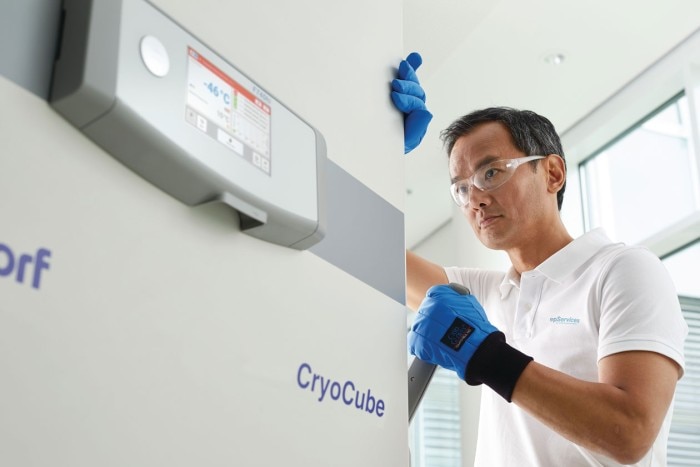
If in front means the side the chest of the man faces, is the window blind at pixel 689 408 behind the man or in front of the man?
behind

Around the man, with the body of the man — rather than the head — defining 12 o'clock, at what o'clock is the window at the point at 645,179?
The window is roughly at 5 o'clock from the man.

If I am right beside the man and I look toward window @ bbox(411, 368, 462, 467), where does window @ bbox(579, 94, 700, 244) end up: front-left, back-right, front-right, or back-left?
front-right

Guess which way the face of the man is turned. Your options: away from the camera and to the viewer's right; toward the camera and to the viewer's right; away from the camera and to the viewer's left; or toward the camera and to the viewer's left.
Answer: toward the camera and to the viewer's left

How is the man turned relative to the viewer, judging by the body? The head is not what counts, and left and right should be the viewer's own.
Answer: facing the viewer and to the left of the viewer

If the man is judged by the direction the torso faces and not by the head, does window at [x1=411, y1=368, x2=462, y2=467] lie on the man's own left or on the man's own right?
on the man's own right
